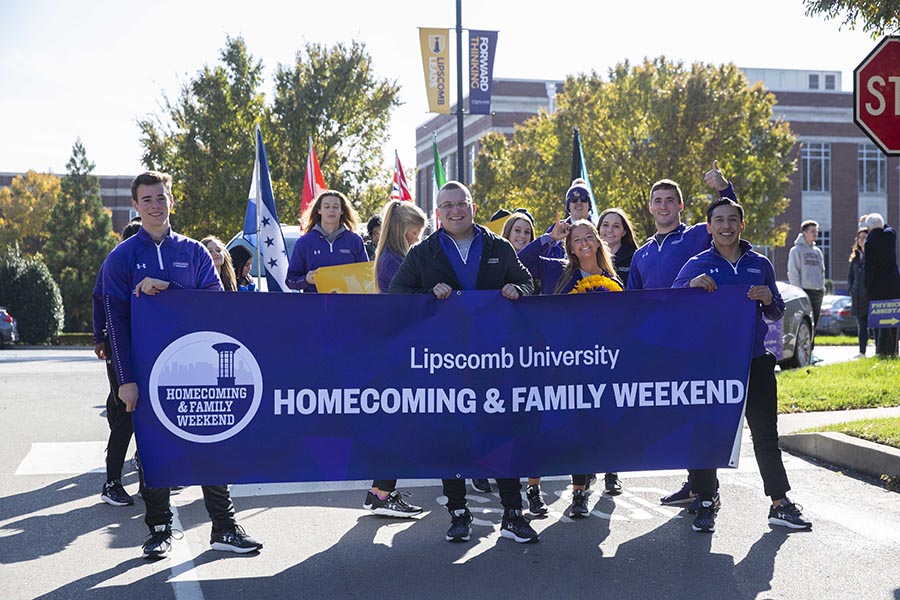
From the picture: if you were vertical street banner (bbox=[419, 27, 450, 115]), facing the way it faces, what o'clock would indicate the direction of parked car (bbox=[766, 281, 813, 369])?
The parked car is roughly at 11 o'clock from the vertical street banner.

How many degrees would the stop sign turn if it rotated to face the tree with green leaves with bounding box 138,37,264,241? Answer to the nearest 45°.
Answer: approximately 135° to its right

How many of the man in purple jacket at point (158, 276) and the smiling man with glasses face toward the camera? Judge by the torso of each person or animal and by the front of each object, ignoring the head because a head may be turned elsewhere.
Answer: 2

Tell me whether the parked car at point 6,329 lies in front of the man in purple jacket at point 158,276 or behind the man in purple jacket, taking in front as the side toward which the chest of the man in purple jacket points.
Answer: behind

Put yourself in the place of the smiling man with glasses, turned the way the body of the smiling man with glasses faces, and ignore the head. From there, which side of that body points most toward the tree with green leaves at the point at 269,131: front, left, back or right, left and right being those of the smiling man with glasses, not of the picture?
back

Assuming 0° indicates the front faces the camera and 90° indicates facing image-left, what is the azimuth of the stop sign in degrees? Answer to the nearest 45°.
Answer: approximately 0°

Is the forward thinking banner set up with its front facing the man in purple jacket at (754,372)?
yes

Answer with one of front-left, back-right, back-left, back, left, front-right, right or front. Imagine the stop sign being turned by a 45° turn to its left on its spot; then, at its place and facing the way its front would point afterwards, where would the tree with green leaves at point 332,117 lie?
back
